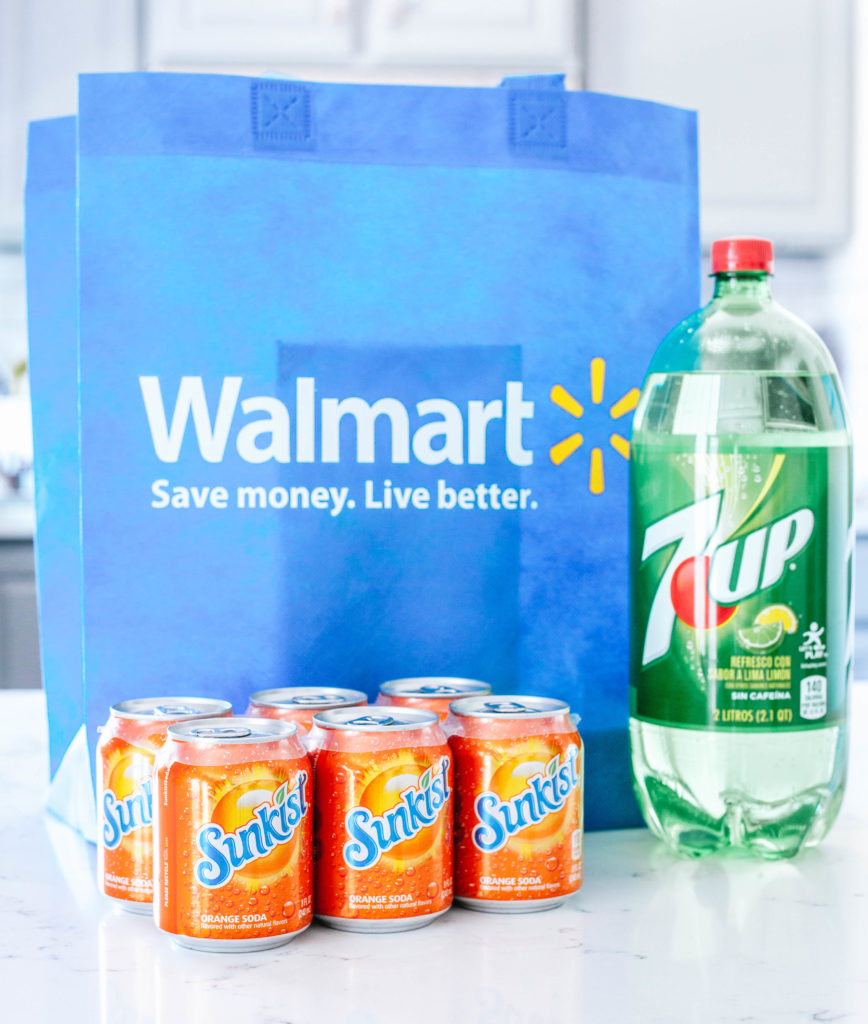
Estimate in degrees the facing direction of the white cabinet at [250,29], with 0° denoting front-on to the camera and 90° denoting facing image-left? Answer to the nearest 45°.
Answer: approximately 0°

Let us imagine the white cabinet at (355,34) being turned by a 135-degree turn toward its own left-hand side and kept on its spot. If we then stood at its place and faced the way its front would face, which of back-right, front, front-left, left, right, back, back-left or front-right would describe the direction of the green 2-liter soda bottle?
back-right

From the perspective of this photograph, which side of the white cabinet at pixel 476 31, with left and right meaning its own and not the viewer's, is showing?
front

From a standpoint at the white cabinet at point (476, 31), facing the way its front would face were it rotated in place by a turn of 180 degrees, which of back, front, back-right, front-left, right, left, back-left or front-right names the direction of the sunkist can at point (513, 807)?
back

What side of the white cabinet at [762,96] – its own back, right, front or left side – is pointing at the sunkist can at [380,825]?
front

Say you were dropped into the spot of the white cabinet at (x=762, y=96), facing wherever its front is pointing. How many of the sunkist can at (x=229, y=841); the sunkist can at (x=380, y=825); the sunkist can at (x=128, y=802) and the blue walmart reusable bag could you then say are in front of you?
4

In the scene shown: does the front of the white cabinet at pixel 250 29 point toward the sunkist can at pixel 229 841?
yes

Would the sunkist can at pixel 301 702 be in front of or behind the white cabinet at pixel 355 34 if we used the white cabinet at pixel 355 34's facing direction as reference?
in front

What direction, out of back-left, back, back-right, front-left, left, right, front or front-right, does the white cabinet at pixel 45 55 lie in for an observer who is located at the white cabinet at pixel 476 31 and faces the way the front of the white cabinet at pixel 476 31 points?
right

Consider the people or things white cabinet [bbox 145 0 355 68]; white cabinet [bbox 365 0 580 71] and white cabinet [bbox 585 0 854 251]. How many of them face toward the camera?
3

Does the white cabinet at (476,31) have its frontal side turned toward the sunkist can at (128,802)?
yes

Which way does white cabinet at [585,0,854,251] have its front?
toward the camera

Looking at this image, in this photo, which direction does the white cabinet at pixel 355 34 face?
toward the camera

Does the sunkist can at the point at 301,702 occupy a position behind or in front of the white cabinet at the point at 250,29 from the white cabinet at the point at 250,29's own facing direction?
in front

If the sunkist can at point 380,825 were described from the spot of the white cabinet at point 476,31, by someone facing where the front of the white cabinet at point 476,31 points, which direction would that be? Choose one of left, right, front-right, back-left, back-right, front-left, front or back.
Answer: front

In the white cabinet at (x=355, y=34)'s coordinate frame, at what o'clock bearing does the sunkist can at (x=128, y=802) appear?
The sunkist can is roughly at 12 o'clock from the white cabinet.
